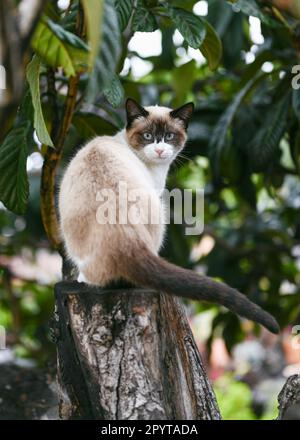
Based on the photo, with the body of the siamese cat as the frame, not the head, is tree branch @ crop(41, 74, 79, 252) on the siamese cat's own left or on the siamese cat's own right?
on the siamese cat's own left

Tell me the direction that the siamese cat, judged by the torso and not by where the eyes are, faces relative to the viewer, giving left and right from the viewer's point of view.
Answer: facing away from the viewer and to the right of the viewer
